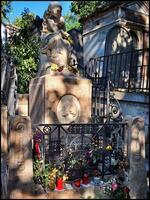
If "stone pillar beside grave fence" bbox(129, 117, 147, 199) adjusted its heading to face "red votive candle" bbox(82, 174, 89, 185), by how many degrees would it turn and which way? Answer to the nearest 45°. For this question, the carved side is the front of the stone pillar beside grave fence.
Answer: approximately 90° to its right

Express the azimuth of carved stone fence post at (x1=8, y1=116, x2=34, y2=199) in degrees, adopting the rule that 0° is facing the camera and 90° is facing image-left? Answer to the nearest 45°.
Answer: approximately 0°

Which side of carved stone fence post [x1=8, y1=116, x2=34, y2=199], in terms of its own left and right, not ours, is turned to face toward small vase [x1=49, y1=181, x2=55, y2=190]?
left

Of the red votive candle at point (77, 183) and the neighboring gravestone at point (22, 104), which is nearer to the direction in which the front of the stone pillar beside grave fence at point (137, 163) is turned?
the red votive candle

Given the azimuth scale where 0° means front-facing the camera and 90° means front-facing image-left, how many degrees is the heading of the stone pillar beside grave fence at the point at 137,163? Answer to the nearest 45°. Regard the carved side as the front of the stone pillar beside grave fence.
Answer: approximately 0°

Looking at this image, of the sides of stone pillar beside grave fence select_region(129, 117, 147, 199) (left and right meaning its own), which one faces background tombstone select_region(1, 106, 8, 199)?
right

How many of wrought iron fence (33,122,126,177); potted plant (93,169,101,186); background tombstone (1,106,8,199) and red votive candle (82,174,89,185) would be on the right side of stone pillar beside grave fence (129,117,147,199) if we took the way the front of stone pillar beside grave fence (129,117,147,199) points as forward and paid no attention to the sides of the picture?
4

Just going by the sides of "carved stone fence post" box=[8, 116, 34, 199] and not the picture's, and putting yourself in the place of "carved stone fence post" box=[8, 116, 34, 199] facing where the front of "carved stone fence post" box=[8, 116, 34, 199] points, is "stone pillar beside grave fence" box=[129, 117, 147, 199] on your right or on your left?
on your left

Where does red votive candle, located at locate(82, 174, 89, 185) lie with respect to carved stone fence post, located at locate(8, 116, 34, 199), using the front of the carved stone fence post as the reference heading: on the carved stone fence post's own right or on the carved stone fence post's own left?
on the carved stone fence post's own left
